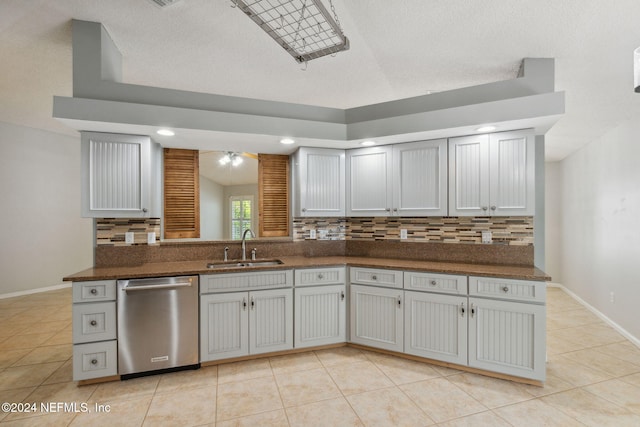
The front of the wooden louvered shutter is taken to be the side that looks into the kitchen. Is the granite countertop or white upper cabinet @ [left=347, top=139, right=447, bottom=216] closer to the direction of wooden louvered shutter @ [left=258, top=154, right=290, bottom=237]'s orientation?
the granite countertop

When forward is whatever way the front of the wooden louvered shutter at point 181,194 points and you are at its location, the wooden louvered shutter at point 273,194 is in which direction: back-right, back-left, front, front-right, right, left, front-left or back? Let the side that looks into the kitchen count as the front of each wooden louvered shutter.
left

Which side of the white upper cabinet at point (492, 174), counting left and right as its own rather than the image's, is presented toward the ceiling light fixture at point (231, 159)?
right

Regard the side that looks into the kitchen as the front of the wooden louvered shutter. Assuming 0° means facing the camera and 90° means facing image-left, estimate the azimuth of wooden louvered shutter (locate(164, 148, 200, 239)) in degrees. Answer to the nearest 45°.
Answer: approximately 0°

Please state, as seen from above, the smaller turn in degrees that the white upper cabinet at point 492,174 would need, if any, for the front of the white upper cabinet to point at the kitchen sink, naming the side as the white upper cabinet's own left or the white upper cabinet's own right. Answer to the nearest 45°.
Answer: approximately 90° to the white upper cabinet's own right

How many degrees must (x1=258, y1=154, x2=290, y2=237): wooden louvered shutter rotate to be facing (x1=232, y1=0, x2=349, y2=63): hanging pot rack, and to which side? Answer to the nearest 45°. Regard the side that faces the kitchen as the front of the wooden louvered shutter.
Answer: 0° — it already faces it

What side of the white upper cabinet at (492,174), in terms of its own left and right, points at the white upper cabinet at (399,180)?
right

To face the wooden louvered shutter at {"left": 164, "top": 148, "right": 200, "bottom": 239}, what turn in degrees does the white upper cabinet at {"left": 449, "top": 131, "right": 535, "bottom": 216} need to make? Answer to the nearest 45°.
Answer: approximately 90° to its right

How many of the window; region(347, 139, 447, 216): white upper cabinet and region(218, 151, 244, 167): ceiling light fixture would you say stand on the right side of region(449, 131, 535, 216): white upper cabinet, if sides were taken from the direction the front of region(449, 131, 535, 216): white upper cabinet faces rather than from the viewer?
3

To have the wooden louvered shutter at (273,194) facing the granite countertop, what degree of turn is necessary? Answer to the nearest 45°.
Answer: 0° — it already faces it

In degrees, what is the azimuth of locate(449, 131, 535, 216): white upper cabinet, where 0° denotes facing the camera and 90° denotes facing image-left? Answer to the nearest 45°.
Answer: approximately 0°
